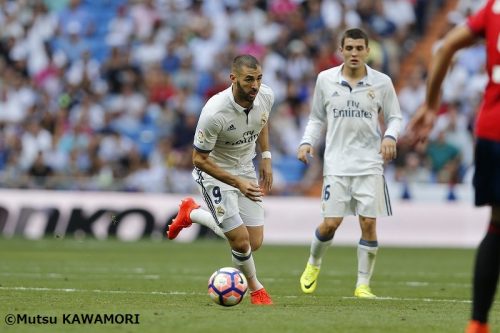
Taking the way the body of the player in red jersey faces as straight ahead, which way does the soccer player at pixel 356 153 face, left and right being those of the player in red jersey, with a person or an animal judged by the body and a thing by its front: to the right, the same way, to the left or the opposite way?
the opposite way

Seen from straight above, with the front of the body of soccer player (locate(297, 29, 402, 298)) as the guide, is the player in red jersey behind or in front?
in front

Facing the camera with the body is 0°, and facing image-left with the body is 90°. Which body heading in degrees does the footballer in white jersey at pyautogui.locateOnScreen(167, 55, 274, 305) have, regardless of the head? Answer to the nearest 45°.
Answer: approximately 315°

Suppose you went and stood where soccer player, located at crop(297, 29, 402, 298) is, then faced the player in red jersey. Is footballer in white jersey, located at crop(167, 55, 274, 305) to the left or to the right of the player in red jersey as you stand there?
right

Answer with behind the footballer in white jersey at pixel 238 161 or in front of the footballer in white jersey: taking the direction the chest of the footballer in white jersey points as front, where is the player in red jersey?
in front

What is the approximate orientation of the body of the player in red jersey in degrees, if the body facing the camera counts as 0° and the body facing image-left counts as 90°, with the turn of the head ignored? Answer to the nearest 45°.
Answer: approximately 180°

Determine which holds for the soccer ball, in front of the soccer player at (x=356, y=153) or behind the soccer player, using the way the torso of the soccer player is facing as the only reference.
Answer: in front

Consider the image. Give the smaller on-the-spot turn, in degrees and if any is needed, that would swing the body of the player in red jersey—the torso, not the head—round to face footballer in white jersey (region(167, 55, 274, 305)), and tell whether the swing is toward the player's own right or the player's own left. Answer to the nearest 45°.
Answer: approximately 45° to the player's own left

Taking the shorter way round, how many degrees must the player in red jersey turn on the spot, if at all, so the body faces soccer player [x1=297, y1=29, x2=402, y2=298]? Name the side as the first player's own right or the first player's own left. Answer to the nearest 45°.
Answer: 0° — they already face them

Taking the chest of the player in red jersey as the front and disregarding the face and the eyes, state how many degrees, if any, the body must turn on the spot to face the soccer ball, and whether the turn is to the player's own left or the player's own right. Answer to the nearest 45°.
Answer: approximately 45° to the player's own left

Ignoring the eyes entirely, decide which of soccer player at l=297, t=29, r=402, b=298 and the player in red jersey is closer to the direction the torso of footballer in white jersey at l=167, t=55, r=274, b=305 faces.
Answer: the player in red jersey
